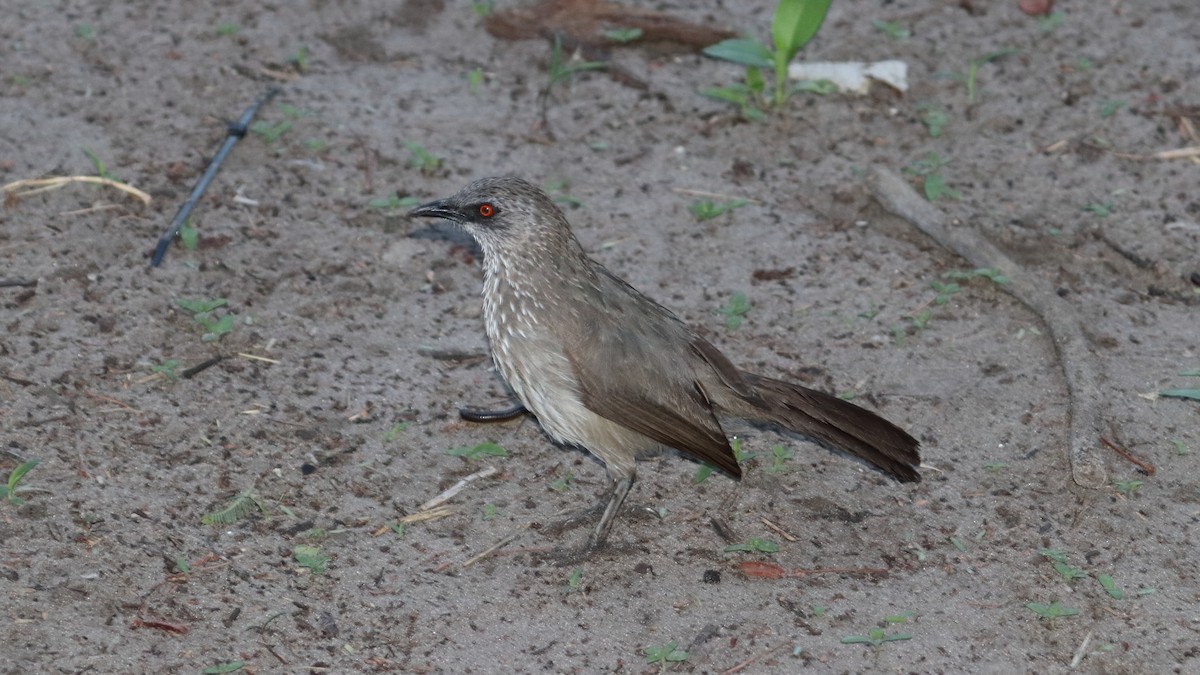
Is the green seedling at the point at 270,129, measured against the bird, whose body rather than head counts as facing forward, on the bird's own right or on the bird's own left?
on the bird's own right

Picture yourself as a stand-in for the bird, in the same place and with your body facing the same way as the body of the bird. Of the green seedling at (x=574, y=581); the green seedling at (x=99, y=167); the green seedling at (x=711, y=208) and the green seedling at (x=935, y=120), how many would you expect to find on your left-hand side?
1

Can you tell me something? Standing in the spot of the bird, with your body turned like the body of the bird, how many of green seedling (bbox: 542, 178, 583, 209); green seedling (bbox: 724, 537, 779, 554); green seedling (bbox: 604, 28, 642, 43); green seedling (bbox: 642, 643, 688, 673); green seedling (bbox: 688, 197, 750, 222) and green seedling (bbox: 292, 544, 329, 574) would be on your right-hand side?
3

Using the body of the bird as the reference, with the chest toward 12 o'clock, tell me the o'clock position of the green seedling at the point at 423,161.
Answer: The green seedling is roughly at 2 o'clock from the bird.

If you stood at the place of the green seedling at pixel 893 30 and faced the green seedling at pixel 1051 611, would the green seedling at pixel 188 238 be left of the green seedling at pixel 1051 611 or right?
right

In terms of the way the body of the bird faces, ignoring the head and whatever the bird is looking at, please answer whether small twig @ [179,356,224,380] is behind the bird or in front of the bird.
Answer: in front

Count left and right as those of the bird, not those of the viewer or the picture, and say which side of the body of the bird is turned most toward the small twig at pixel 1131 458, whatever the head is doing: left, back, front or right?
back

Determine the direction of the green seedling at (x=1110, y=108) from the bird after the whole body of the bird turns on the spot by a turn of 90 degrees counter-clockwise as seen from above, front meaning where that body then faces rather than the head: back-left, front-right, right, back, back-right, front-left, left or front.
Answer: back-left

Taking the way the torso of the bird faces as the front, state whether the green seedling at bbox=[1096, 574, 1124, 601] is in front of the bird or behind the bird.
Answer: behind

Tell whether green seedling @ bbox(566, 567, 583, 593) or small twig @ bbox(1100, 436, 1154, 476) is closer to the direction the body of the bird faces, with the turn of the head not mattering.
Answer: the green seedling

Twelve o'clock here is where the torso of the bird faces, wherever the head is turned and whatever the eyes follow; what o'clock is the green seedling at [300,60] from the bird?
The green seedling is roughly at 2 o'clock from the bird.

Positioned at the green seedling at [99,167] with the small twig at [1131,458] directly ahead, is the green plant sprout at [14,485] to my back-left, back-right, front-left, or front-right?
front-right

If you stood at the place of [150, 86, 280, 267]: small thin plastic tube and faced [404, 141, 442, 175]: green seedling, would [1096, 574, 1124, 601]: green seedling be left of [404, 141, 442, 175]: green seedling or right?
right

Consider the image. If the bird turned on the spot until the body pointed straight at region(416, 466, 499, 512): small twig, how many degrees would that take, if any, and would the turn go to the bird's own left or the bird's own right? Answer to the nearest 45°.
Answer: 0° — it already faces it

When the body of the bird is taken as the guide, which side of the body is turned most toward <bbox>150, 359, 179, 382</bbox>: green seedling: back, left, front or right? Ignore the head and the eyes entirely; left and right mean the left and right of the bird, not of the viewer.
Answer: front

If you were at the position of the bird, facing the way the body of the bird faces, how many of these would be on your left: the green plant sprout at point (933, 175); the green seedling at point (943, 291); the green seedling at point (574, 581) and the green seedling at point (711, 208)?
1

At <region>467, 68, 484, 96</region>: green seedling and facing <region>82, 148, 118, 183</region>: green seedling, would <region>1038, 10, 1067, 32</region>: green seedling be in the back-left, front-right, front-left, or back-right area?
back-left

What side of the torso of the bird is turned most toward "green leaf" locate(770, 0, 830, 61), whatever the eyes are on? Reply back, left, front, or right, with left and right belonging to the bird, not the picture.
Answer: right

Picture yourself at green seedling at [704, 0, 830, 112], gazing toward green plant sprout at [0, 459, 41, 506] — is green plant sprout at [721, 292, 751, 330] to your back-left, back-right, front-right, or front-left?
front-left

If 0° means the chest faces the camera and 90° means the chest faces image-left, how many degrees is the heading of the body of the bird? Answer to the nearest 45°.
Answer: approximately 90°
